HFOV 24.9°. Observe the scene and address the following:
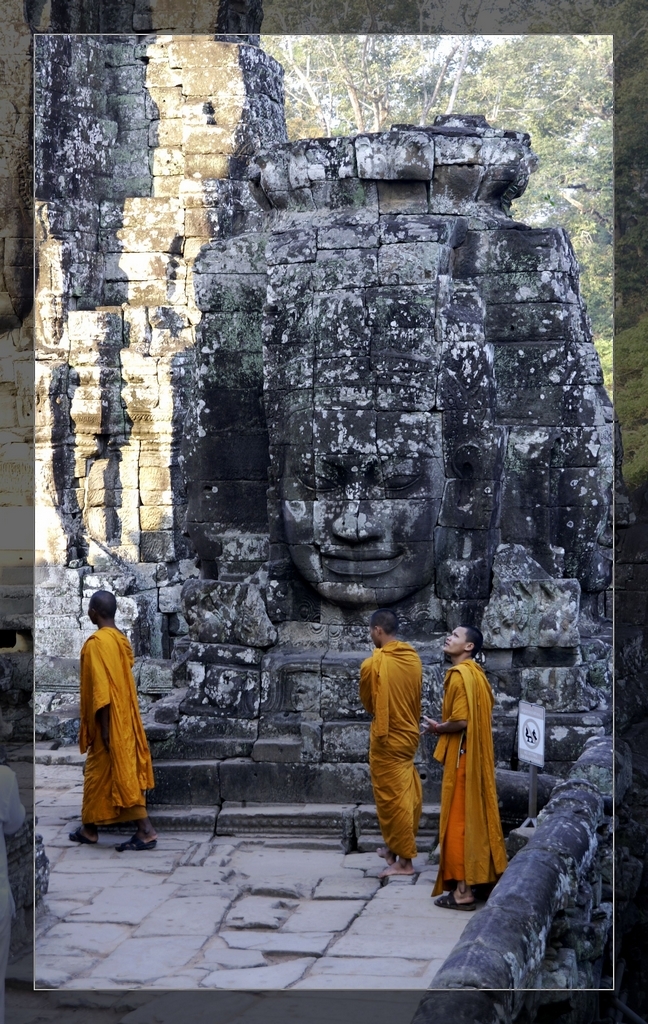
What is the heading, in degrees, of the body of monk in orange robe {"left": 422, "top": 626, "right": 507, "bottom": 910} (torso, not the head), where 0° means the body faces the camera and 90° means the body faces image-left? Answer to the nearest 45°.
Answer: approximately 90°

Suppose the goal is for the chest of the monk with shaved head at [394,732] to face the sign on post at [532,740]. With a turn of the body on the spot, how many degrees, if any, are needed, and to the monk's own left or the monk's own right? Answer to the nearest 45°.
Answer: approximately 135° to the monk's own right

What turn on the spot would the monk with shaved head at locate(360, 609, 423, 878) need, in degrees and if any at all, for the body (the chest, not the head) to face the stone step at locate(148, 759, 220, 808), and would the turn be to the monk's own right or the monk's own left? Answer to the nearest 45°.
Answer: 0° — they already face it
